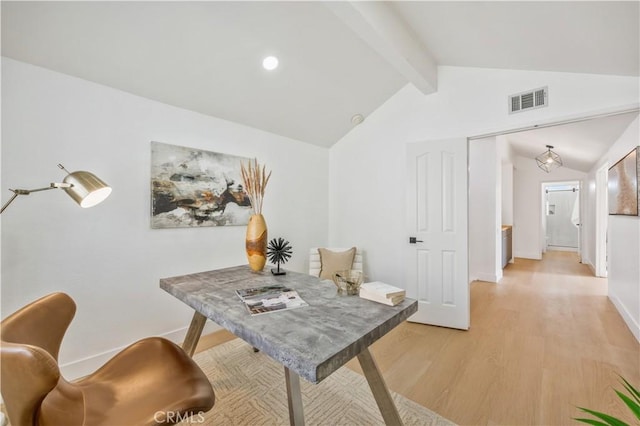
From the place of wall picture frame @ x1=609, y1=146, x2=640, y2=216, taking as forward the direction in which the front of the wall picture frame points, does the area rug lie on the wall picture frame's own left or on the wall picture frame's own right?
on the wall picture frame's own left

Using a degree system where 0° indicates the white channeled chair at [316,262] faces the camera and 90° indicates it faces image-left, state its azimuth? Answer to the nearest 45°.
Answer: approximately 0°

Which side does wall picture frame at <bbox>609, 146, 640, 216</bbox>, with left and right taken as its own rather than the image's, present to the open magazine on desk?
left

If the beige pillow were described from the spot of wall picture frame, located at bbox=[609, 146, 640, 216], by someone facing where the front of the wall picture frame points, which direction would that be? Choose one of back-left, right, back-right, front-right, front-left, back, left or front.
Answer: front-left

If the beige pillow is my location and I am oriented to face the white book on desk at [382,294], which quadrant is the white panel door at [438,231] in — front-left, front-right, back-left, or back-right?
front-left

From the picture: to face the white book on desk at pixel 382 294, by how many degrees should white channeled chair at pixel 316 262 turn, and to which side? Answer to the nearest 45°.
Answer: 0° — it already faces it

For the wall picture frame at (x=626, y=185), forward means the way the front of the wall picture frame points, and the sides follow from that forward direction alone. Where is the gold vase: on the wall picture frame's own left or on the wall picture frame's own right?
on the wall picture frame's own left

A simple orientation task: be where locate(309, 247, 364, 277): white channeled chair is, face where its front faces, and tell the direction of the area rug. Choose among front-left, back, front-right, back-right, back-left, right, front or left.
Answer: front

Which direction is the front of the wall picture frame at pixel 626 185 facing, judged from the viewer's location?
facing to the left of the viewer

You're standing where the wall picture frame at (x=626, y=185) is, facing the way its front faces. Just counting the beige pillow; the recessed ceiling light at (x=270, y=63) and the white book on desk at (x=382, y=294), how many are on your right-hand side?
0

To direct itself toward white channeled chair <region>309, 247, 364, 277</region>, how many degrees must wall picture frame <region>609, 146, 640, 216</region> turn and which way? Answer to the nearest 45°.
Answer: approximately 45° to its left

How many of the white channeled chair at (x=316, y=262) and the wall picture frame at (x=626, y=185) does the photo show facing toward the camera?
1

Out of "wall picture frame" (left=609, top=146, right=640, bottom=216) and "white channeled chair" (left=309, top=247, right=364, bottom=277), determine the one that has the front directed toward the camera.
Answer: the white channeled chair
